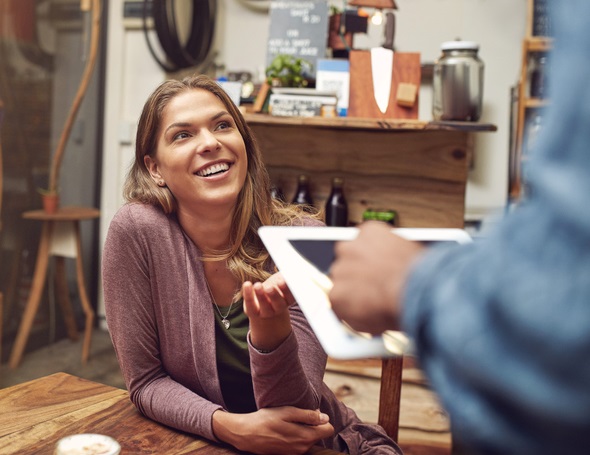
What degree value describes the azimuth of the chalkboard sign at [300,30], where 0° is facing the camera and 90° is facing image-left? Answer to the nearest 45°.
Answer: approximately 0°

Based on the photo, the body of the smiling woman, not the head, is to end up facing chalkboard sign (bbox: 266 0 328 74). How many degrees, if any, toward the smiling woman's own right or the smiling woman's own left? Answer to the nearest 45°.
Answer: approximately 135° to the smiling woman's own left

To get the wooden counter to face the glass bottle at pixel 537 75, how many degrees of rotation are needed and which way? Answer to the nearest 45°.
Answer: approximately 135° to its left

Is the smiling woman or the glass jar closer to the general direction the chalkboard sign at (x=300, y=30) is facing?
the smiling woman

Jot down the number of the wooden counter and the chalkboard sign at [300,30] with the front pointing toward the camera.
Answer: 2

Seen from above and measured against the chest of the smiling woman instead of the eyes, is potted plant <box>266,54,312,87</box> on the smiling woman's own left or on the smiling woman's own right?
on the smiling woman's own left
